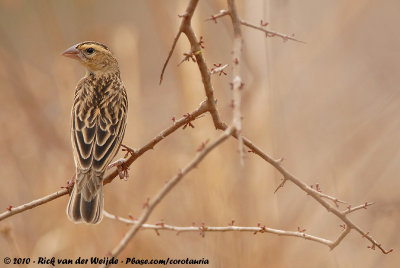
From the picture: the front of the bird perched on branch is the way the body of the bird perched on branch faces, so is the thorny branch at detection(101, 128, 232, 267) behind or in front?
behind

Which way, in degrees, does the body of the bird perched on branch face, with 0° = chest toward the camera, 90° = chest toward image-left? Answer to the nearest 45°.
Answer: approximately 180°
